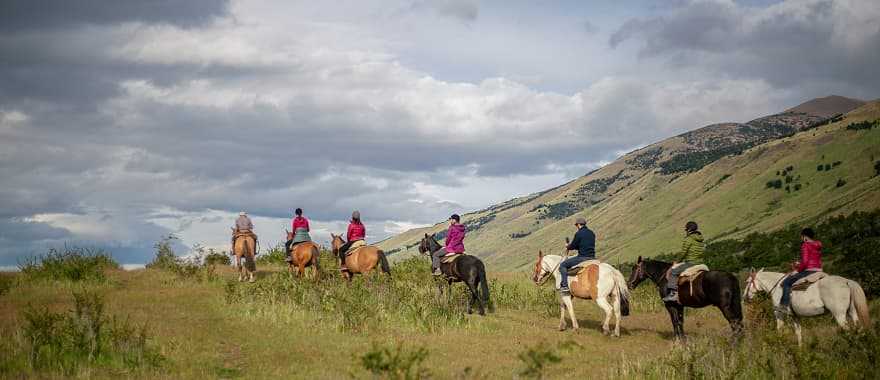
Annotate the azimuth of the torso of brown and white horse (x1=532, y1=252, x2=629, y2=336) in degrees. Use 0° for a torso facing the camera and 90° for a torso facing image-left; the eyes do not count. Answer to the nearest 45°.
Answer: approximately 90°

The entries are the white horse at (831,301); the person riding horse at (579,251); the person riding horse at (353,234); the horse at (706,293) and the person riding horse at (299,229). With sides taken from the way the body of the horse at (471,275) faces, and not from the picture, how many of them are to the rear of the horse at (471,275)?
3

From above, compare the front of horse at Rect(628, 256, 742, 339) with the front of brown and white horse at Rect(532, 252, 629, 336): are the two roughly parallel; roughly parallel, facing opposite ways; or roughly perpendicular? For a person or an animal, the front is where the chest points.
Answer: roughly parallel

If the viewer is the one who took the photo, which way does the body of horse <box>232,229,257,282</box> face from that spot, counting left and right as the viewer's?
facing away from the viewer

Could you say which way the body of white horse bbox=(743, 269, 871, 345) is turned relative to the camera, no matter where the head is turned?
to the viewer's left

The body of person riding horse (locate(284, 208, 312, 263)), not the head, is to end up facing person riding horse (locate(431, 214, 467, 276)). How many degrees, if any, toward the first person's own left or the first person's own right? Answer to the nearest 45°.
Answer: approximately 180°

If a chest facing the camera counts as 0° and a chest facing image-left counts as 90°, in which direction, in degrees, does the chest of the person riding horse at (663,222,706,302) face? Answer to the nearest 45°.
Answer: approximately 90°

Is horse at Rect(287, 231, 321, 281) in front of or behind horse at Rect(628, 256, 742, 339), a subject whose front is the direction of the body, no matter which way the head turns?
in front

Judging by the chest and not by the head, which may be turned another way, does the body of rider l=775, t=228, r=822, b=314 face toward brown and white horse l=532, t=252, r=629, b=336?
yes

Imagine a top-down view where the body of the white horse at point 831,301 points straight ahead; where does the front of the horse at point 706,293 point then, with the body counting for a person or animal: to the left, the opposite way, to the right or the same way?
the same way

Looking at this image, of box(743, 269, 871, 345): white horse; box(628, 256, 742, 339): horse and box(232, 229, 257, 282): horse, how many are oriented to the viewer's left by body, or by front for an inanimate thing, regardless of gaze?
2

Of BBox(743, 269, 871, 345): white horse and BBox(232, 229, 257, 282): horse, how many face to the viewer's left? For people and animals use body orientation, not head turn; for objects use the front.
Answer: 1

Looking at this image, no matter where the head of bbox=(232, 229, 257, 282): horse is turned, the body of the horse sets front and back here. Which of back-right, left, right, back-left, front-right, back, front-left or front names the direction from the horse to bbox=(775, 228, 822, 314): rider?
back-right

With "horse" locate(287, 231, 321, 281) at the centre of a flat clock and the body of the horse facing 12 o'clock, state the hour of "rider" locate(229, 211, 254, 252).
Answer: The rider is roughly at 12 o'clock from the horse.

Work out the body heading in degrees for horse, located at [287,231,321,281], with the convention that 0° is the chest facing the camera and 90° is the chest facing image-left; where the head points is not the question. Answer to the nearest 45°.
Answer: approximately 135°

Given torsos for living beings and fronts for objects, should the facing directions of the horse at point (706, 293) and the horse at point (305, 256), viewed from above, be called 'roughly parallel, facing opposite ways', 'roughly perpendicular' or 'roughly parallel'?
roughly parallel

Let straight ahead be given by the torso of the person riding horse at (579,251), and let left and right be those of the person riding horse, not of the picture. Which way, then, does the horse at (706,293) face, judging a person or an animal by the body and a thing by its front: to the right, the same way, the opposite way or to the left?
the same way

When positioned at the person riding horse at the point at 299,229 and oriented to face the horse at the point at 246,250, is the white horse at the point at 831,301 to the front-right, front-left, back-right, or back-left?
back-left

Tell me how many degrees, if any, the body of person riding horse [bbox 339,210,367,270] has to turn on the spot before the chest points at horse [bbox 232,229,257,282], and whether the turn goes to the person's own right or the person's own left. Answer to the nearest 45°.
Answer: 0° — they already face it
